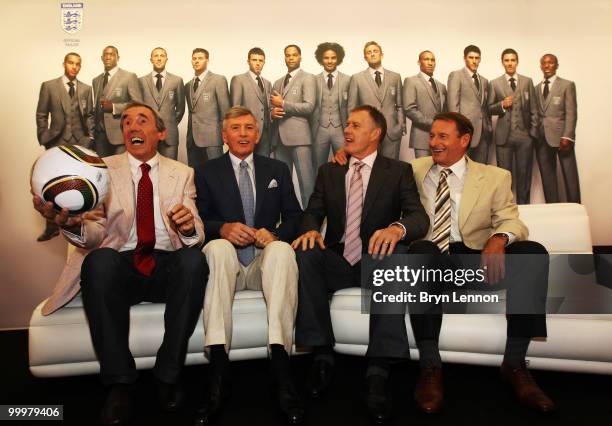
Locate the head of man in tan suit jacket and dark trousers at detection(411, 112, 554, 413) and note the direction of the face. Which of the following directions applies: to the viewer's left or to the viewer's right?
to the viewer's left

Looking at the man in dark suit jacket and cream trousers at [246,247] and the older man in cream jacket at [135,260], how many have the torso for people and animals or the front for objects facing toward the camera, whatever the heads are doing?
2

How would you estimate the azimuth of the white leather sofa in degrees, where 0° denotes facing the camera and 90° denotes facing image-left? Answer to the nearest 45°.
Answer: approximately 0°
